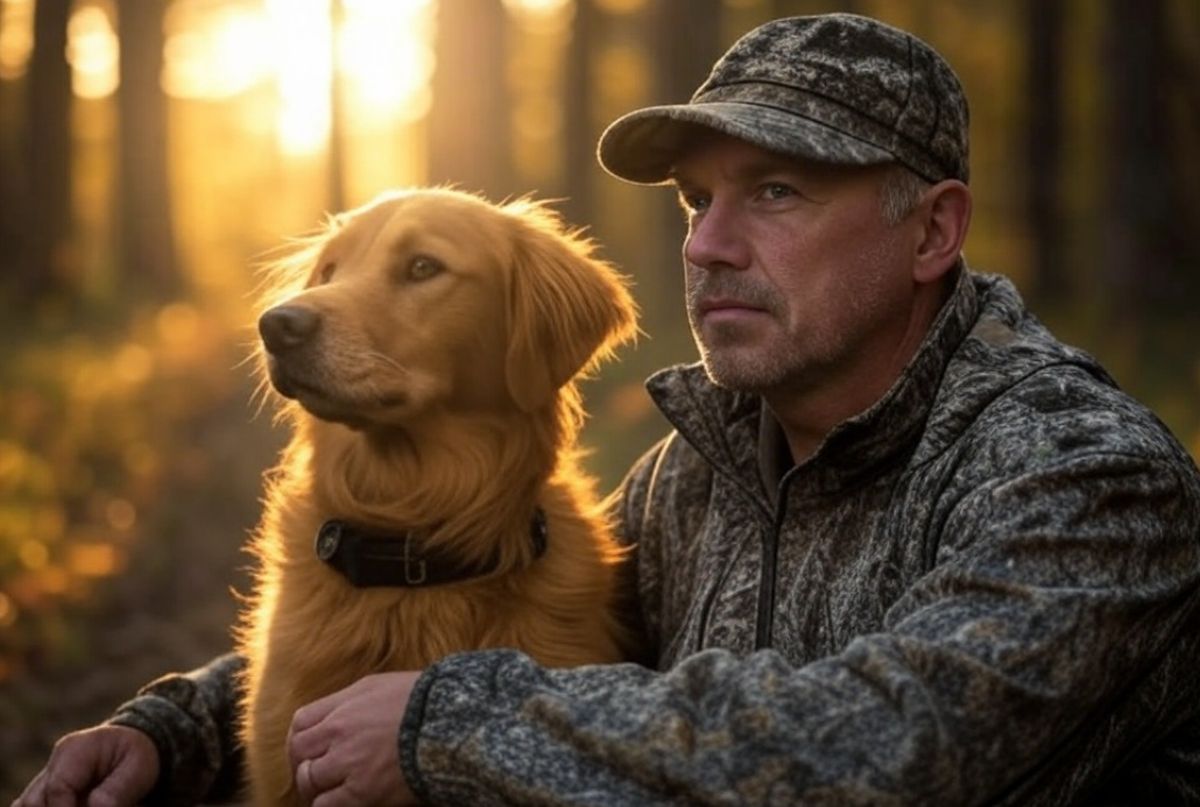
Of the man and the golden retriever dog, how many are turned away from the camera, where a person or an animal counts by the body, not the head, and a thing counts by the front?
0

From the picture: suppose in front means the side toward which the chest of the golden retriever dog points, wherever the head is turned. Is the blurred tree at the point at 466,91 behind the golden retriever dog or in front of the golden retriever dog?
behind

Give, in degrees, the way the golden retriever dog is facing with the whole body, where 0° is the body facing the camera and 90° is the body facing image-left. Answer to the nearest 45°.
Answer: approximately 45°

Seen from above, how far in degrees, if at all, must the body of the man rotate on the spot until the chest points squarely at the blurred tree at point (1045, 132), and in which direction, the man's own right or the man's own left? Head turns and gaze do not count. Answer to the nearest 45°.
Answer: approximately 135° to the man's own right

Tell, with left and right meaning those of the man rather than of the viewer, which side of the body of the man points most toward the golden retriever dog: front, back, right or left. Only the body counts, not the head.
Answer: front

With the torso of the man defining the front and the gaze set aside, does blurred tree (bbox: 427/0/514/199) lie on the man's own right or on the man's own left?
on the man's own right

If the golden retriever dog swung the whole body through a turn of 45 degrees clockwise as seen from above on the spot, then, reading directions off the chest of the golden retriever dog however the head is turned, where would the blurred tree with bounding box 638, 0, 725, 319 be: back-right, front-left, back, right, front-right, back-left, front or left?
right

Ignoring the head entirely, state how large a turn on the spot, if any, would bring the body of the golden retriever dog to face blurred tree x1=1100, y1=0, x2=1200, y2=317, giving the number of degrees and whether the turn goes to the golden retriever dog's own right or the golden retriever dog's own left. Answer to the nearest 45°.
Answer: approximately 180°

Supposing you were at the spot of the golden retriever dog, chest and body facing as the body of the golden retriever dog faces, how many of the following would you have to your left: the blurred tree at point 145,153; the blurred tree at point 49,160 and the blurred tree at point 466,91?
0

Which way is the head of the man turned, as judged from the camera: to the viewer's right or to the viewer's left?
to the viewer's left

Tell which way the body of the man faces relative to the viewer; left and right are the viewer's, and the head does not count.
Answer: facing the viewer and to the left of the viewer

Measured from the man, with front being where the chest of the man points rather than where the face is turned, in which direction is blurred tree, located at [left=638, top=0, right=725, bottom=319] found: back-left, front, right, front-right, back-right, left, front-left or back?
back-right

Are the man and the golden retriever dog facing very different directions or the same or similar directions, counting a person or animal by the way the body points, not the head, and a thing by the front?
same or similar directions
